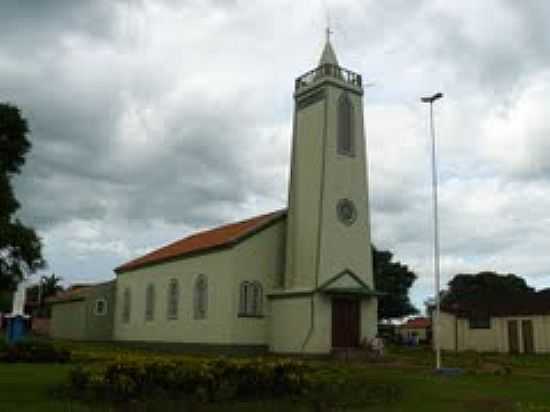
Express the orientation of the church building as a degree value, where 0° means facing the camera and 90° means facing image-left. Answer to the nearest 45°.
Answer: approximately 315°

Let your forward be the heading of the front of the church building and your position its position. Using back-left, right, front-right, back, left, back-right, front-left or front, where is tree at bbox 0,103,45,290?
back-right

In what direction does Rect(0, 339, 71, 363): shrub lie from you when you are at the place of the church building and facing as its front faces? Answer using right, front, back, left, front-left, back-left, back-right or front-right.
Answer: right

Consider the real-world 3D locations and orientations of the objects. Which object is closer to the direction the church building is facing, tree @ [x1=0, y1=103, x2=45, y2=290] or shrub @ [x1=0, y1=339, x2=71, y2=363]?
the shrub
